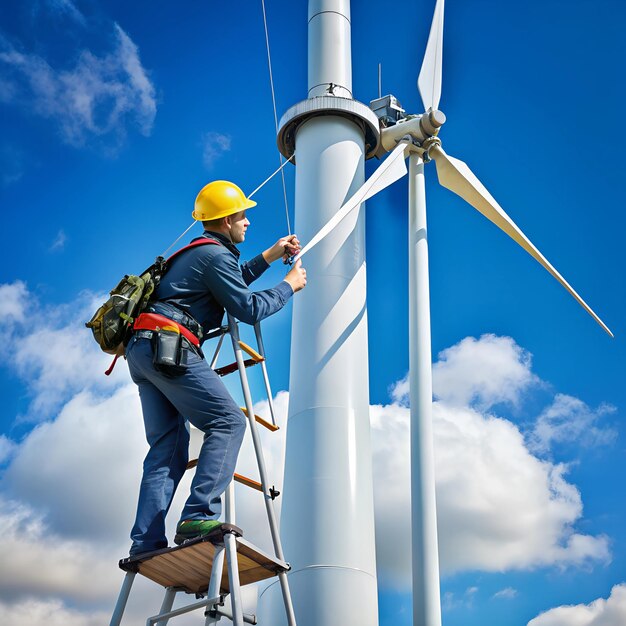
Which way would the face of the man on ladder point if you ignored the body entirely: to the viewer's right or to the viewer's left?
to the viewer's right

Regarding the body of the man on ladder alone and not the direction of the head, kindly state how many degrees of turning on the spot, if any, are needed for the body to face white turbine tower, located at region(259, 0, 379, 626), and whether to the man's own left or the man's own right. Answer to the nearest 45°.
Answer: approximately 45° to the man's own left

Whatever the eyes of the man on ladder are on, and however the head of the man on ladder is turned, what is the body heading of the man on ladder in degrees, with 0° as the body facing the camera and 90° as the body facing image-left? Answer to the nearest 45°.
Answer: approximately 270°
